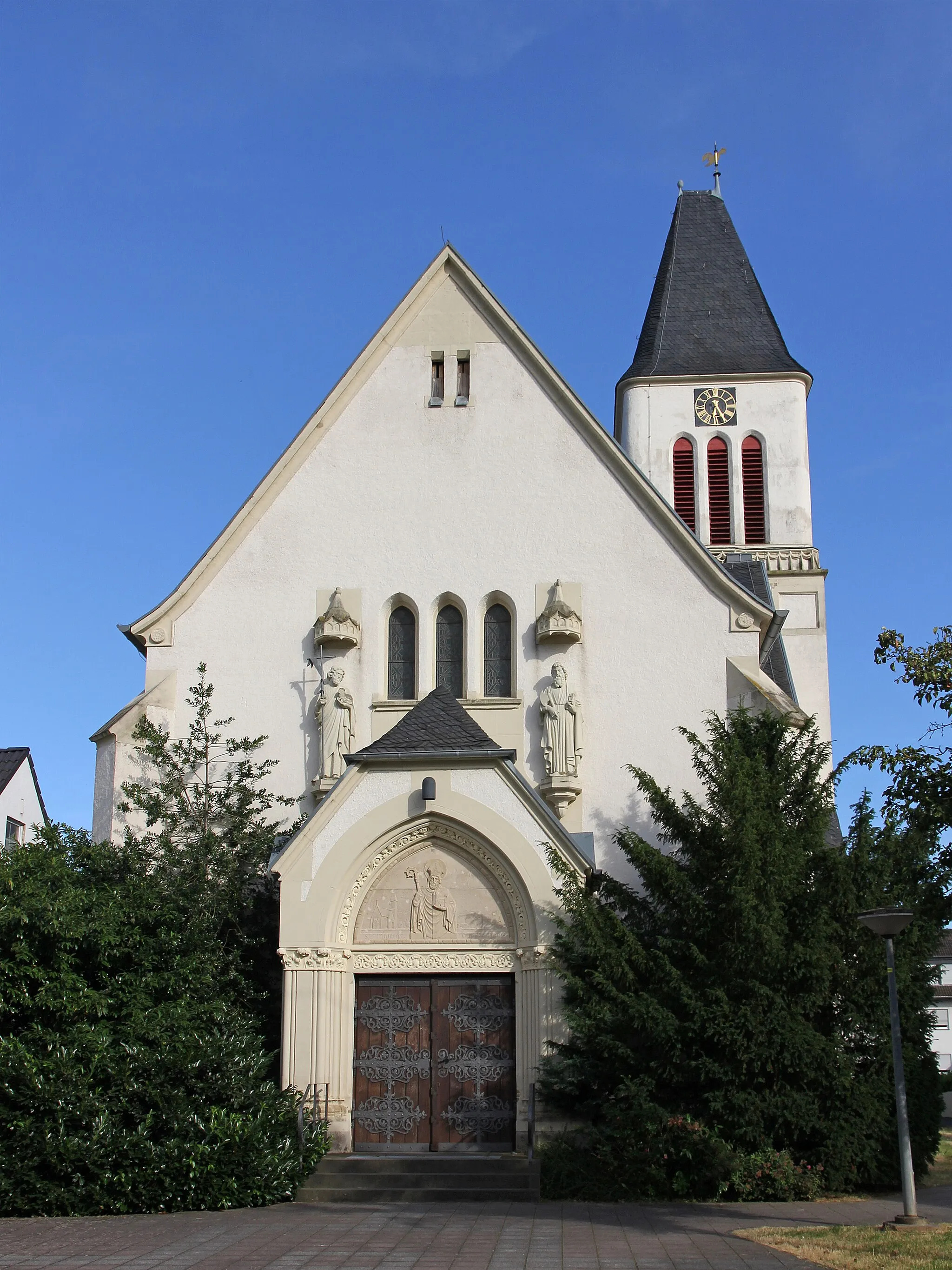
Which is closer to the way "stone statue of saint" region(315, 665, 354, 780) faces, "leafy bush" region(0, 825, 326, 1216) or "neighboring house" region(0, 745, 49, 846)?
the leafy bush

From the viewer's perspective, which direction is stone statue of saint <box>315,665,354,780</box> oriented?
toward the camera

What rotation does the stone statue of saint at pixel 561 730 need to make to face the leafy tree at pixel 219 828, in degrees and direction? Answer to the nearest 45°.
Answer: approximately 90° to its right

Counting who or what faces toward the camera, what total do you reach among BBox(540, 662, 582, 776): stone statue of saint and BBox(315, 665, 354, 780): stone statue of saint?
2

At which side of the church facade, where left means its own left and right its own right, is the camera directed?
front

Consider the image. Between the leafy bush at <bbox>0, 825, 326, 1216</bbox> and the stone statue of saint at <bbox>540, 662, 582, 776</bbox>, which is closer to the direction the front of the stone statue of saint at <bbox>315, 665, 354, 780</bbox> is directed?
the leafy bush

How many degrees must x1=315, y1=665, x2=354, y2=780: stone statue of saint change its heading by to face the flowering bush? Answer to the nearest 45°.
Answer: approximately 45° to its left

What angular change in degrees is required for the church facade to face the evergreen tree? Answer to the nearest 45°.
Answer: approximately 45° to its left
